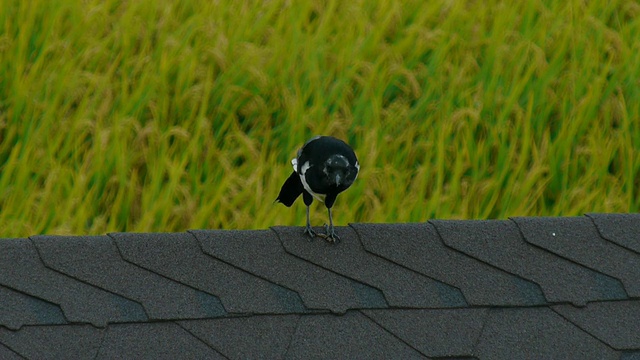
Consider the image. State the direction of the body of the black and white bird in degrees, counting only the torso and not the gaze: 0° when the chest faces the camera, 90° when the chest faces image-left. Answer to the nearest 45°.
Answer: approximately 315°
